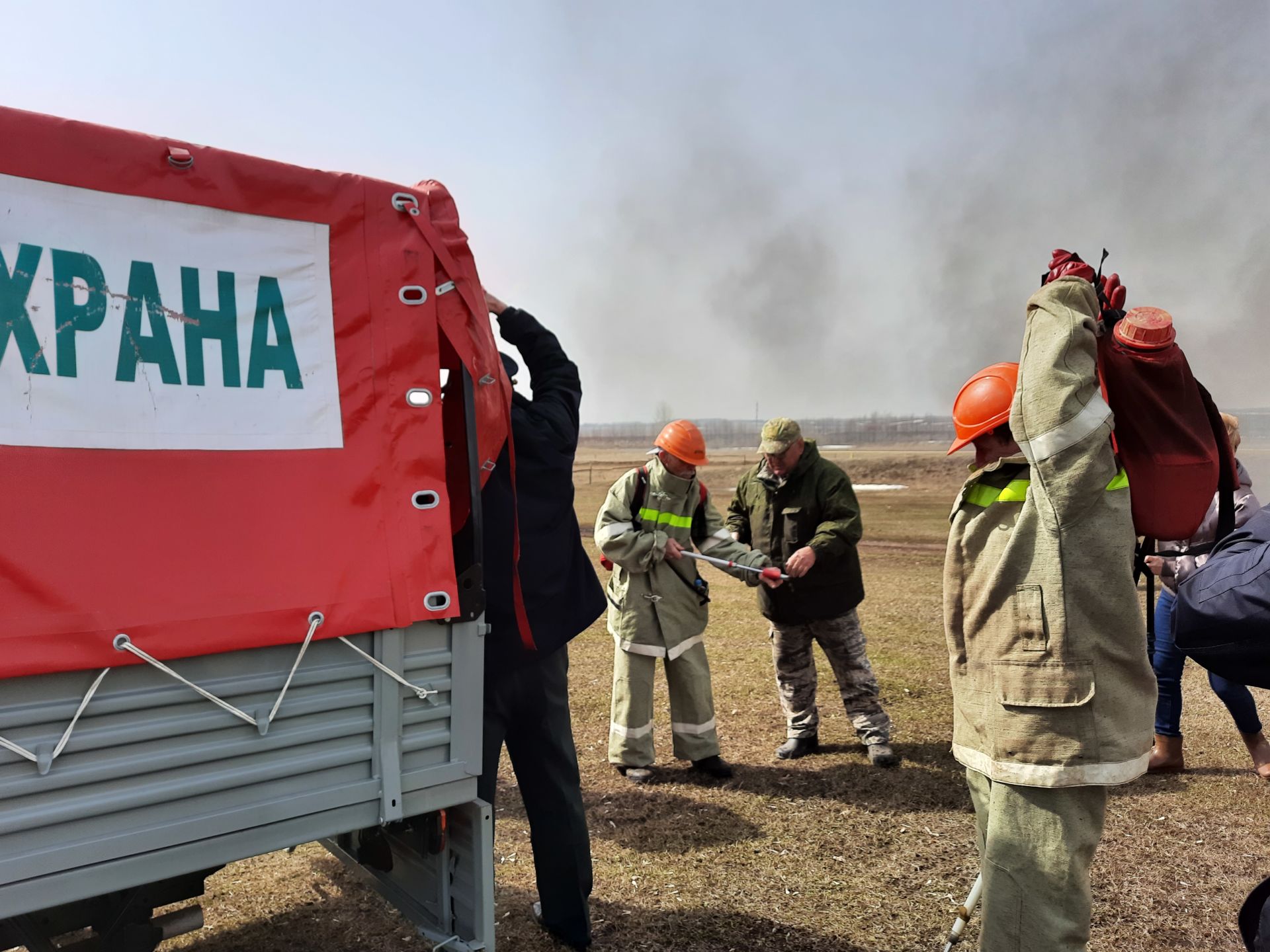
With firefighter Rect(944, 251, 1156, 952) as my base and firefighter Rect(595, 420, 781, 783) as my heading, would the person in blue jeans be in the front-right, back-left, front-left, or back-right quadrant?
front-right

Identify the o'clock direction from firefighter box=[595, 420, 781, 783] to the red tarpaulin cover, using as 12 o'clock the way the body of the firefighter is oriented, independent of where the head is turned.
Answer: The red tarpaulin cover is roughly at 2 o'clock from the firefighter.

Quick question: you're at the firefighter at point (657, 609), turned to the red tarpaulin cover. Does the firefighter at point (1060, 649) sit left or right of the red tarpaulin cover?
left

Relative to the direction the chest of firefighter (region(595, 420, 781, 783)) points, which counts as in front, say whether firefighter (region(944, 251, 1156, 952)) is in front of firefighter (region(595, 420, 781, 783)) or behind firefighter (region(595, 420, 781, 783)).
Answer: in front

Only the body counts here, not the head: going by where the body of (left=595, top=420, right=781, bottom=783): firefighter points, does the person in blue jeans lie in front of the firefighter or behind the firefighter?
in front

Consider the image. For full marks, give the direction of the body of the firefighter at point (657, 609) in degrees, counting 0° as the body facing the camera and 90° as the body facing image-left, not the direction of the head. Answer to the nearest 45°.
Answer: approximately 315°

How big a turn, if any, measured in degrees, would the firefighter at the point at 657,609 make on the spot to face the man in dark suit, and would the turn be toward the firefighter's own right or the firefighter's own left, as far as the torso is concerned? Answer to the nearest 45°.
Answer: approximately 45° to the firefighter's own right

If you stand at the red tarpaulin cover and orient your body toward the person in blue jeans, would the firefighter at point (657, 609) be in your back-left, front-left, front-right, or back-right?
front-left

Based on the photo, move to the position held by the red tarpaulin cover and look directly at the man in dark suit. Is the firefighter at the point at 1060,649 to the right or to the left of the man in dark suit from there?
right

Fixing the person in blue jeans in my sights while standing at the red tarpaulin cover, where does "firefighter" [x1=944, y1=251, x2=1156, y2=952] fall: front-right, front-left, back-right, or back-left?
front-right
